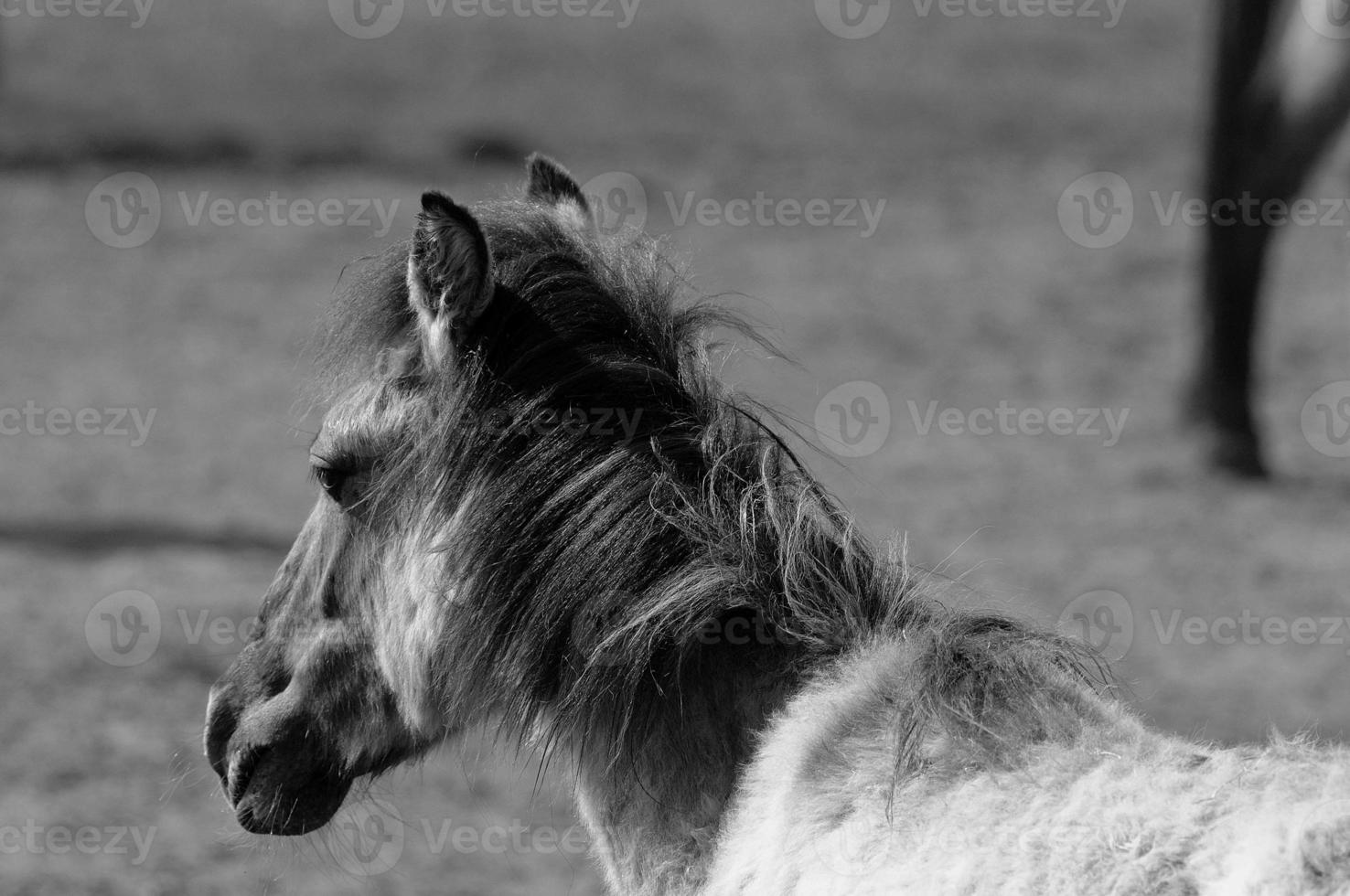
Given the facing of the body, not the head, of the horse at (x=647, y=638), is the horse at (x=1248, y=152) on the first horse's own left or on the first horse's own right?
on the first horse's own right

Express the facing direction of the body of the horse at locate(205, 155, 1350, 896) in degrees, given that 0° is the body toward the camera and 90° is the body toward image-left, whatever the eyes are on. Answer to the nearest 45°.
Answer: approximately 90°
